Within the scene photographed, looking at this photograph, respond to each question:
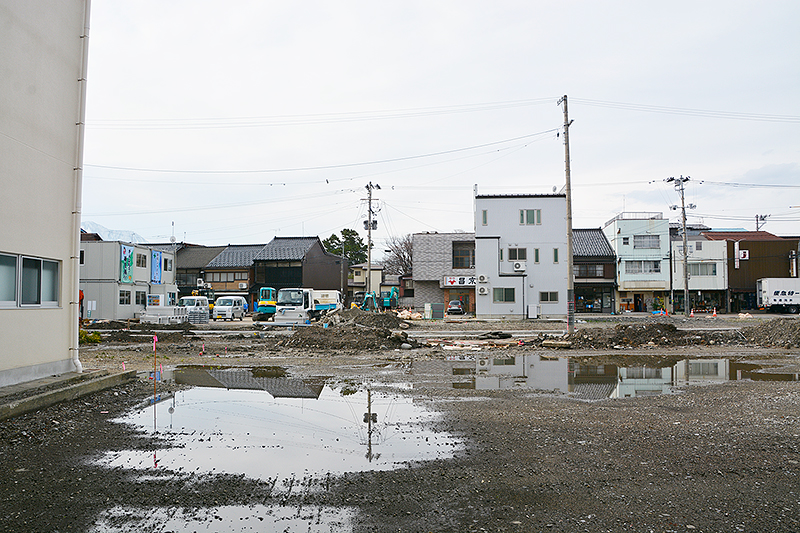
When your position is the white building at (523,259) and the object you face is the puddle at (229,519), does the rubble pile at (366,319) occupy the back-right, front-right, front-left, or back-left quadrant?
front-right

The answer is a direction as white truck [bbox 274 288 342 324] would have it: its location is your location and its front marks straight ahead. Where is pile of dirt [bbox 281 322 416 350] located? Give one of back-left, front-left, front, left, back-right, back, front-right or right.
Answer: front-left

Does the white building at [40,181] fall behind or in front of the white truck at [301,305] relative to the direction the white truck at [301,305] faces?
in front

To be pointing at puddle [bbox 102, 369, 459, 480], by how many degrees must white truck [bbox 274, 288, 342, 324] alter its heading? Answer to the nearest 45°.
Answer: approximately 45° to its left

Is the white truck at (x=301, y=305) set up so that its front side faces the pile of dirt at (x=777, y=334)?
no

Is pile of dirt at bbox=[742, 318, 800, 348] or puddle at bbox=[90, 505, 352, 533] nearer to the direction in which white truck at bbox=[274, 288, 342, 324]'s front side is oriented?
the puddle

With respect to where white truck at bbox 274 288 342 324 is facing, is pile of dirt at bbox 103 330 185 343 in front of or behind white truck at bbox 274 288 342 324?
in front

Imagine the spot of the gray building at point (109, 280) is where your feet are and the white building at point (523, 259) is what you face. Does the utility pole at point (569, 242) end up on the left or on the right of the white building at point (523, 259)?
right

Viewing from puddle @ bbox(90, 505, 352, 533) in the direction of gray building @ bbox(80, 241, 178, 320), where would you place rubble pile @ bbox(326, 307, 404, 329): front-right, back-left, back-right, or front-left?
front-right

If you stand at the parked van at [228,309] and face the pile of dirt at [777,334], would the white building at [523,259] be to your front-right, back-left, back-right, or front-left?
front-left

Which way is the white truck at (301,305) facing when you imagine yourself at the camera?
facing the viewer and to the left of the viewer

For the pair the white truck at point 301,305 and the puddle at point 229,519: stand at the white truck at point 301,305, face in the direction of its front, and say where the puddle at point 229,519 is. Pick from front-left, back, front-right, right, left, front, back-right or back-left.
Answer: front-left
